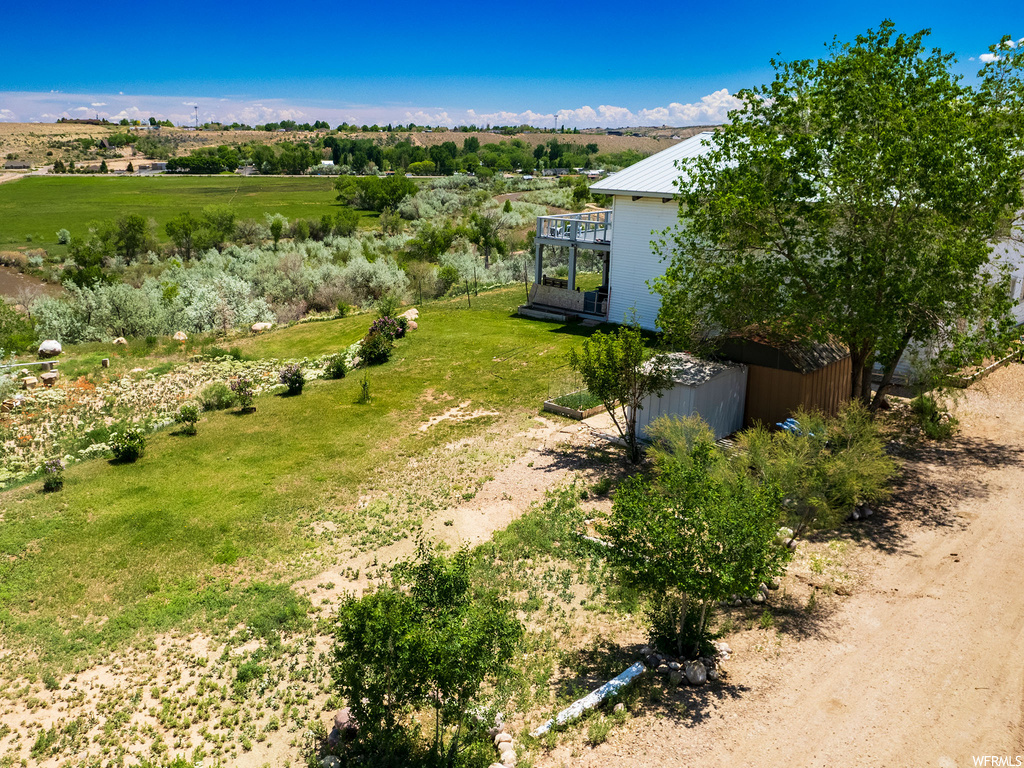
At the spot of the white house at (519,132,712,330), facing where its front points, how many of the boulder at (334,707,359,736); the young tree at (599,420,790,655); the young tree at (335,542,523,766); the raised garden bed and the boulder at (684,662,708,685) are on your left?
5

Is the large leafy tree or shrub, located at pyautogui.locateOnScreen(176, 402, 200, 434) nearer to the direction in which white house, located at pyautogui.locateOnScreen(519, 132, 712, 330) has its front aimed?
the shrub

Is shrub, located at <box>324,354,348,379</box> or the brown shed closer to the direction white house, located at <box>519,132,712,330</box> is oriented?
the shrub

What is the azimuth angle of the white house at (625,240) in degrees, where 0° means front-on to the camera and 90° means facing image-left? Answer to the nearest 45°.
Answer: approximately 90°

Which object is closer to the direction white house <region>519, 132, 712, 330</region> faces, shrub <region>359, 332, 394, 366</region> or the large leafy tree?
the shrub

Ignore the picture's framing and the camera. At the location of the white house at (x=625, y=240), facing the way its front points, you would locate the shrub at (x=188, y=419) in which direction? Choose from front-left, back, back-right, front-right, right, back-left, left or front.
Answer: front-left

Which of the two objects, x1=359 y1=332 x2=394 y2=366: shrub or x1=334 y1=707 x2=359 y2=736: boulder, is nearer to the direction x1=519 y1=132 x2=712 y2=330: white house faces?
the shrub

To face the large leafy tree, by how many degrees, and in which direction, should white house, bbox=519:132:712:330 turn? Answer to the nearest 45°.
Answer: approximately 90° to its left

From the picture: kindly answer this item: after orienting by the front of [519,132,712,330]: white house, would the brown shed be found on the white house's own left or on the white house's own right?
on the white house's own left

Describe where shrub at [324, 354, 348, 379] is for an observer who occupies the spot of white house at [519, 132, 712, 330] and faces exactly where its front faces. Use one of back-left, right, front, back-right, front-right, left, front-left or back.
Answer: front-left

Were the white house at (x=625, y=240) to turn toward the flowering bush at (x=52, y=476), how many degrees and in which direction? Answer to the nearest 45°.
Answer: approximately 45° to its left

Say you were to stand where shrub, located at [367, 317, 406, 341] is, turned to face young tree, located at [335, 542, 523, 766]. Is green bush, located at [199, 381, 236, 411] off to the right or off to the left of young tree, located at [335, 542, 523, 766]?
right

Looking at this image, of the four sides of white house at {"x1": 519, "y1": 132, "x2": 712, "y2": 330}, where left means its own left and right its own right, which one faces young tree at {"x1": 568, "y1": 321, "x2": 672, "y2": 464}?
left

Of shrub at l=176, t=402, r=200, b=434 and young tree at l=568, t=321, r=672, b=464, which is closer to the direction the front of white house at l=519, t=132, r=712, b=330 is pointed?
the shrub
